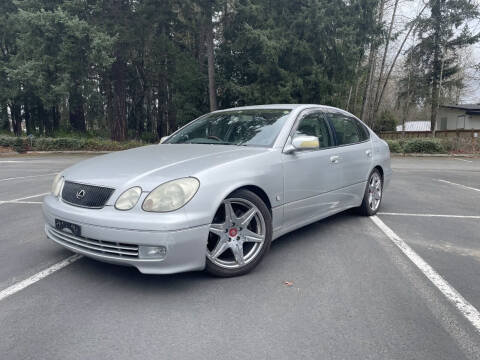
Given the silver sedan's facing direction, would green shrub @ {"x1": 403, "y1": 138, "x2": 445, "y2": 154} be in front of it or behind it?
behind

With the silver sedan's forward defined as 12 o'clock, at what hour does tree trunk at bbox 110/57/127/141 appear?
The tree trunk is roughly at 4 o'clock from the silver sedan.

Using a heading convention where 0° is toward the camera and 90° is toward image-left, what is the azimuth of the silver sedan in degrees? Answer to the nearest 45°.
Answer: approximately 45°

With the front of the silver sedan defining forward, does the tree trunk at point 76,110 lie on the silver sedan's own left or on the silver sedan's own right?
on the silver sedan's own right

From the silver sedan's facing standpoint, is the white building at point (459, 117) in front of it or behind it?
behind

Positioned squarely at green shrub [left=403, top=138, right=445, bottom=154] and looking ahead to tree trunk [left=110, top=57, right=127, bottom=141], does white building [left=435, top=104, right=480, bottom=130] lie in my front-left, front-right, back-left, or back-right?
back-right

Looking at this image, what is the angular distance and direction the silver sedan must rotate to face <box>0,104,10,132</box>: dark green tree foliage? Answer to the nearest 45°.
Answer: approximately 90° to its right

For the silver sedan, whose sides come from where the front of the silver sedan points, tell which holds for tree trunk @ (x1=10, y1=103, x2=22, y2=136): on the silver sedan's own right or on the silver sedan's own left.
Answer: on the silver sedan's own right
